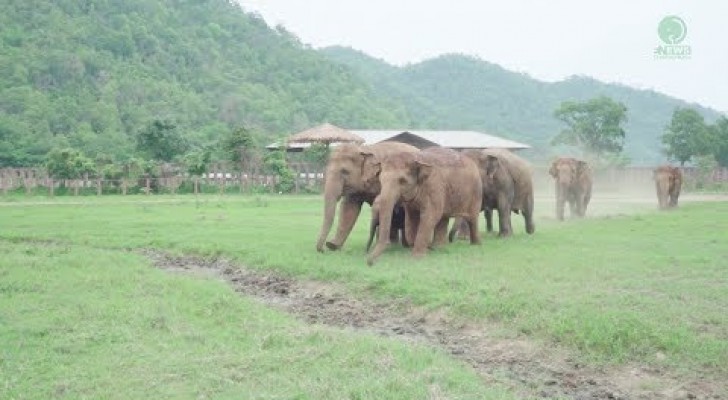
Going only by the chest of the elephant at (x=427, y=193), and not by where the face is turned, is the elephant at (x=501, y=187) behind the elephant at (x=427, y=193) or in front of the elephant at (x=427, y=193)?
behind

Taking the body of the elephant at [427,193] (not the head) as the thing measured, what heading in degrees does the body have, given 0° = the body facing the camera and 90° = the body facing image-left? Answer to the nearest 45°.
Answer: approximately 45°

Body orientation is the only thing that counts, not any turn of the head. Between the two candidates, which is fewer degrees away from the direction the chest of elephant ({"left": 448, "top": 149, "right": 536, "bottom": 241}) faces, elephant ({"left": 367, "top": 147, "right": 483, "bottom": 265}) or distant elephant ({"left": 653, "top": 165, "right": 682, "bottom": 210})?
the elephant

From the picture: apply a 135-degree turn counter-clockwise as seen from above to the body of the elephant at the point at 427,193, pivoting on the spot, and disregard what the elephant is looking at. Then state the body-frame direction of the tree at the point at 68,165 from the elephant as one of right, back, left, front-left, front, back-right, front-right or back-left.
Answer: back-left

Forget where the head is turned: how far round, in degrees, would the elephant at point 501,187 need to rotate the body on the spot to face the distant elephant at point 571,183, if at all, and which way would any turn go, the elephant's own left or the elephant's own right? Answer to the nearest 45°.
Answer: approximately 135° to the elephant's own right

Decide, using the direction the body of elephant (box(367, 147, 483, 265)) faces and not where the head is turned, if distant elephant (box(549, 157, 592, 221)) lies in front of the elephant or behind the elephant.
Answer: behind

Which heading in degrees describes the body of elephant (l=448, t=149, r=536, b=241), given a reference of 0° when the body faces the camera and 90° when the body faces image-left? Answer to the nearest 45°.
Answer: approximately 45°

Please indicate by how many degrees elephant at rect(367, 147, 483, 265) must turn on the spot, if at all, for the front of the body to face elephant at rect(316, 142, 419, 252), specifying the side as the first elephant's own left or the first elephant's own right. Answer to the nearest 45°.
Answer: approximately 45° to the first elephant's own right
